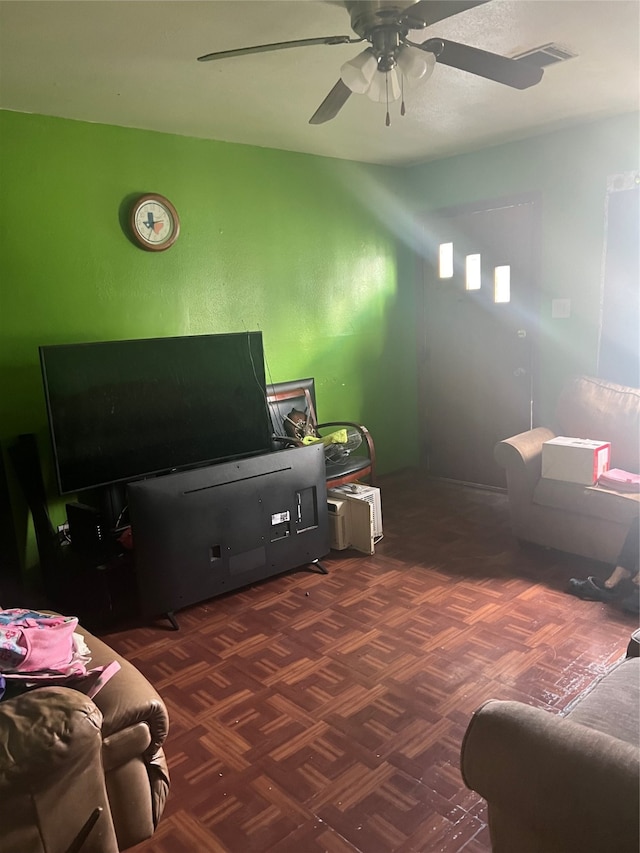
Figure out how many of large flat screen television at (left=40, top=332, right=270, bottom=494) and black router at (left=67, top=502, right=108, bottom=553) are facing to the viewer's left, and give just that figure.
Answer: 0

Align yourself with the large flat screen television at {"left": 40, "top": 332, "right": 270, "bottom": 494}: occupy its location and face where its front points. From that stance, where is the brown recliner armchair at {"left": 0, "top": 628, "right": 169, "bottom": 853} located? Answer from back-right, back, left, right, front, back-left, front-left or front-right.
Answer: front-right

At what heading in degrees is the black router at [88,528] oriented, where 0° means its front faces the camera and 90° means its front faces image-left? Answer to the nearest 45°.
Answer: approximately 315°

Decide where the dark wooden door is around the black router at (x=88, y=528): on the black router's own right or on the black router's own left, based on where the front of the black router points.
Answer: on the black router's own left

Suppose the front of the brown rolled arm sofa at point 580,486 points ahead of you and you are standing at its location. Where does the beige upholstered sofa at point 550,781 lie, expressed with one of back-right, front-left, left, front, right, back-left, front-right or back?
front-left

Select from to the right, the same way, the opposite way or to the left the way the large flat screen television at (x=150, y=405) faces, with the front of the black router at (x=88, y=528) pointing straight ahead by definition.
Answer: the same way

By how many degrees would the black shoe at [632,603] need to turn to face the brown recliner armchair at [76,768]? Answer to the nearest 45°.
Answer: approximately 45° to its left

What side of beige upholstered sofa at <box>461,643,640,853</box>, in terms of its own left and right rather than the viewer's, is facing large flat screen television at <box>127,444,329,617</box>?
front

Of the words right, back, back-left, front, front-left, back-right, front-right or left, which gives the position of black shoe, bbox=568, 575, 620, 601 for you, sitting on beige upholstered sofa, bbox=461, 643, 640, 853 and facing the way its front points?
front-right

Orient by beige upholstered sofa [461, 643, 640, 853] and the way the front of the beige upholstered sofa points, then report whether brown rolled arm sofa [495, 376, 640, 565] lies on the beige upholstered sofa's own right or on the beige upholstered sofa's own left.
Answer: on the beige upholstered sofa's own right

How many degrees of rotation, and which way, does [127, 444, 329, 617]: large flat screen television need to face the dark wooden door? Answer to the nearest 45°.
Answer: approximately 90° to its right

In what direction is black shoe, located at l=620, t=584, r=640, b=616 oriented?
to the viewer's left

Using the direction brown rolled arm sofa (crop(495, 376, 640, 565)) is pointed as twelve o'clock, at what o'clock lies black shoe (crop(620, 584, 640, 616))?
The black shoe is roughly at 10 o'clock from the brown rolled arm sofa.

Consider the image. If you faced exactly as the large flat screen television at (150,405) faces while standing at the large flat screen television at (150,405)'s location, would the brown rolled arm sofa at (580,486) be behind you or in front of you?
in front

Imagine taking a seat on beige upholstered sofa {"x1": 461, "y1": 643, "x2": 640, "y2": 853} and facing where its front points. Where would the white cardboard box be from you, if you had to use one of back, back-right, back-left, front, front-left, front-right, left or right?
front-right

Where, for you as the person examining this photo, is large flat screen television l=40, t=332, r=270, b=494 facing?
facing the viewer and to the right of the viewer
